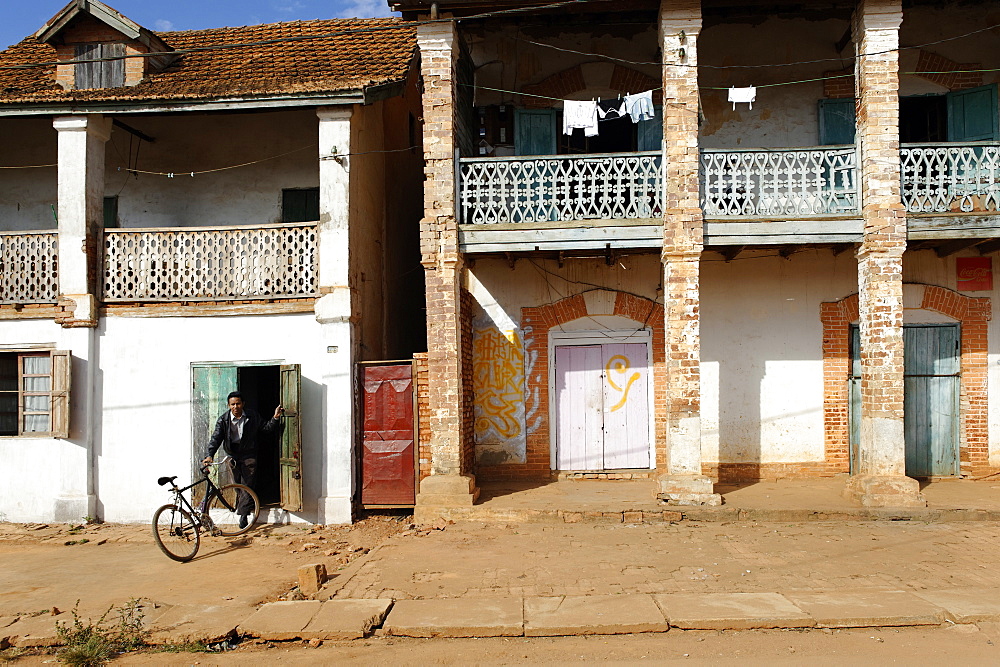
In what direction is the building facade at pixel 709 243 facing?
toward the camera

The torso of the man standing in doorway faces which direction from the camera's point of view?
toward the camera

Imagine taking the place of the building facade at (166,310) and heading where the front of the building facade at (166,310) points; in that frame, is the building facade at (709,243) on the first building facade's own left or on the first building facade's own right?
on the first building facade's own left

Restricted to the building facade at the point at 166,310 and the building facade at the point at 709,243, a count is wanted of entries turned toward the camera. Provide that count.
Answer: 2

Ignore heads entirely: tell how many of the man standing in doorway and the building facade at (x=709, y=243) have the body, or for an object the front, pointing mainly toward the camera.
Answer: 2

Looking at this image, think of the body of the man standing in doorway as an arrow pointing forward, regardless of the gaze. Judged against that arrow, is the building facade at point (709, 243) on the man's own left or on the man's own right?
on the man's own left

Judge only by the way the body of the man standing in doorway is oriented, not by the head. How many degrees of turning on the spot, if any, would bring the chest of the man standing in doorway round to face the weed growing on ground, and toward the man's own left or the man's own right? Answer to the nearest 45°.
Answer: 0° — they already face it

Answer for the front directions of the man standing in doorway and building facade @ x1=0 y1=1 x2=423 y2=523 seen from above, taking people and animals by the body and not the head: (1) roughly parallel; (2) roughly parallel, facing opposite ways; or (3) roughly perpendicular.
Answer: roughly parallel

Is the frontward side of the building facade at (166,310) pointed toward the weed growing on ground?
yes

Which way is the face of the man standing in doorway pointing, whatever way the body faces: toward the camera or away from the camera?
toward the camera

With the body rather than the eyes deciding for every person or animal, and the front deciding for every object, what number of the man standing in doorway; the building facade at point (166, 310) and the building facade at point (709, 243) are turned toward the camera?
3

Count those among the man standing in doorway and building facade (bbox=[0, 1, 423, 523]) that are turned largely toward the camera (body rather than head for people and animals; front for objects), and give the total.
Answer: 2
